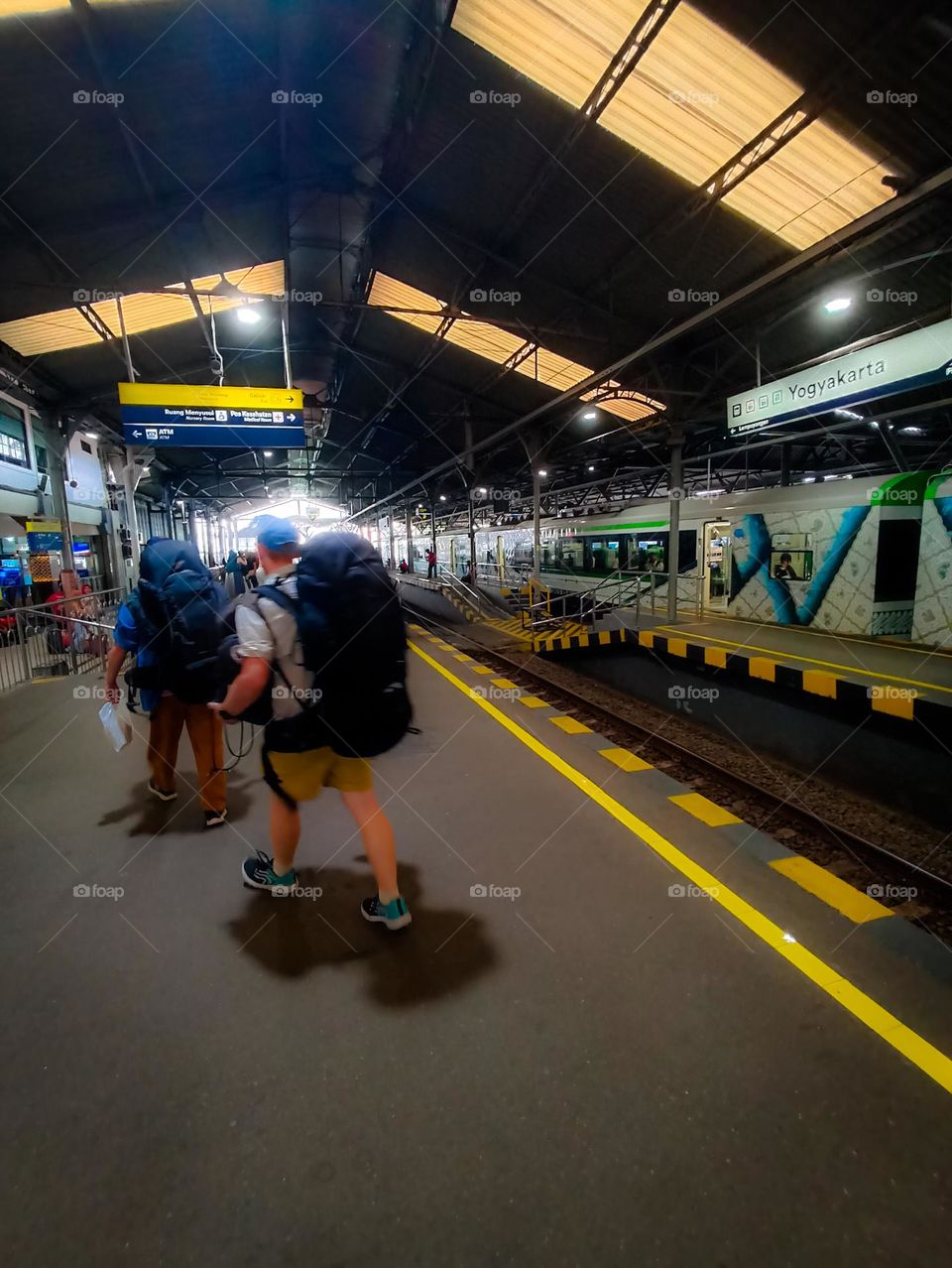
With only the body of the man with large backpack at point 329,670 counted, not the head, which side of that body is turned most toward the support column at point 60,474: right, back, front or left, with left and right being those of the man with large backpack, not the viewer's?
front

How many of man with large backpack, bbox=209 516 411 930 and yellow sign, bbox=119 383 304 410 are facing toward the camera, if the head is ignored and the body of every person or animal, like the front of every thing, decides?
1

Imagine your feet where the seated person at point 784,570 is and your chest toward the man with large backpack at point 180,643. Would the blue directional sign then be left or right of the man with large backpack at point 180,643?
right

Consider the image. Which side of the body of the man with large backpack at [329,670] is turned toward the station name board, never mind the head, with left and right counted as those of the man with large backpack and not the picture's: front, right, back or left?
right

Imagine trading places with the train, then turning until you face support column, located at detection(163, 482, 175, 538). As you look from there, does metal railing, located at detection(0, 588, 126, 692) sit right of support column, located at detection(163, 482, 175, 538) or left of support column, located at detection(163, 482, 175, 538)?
left

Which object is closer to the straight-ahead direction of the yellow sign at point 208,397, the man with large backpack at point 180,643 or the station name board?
the man with large backpack

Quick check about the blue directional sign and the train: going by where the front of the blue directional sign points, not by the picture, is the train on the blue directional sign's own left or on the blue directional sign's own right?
on the blue directional sign's own left

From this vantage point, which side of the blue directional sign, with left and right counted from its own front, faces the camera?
front

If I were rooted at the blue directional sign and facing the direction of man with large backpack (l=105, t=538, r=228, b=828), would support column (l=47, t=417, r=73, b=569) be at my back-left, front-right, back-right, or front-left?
back-right

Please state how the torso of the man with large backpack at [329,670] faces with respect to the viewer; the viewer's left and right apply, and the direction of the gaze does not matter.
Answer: facing away from the viewer and to the left of the viewer

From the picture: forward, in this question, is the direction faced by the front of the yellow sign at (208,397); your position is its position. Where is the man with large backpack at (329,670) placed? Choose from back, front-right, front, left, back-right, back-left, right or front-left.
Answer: front
